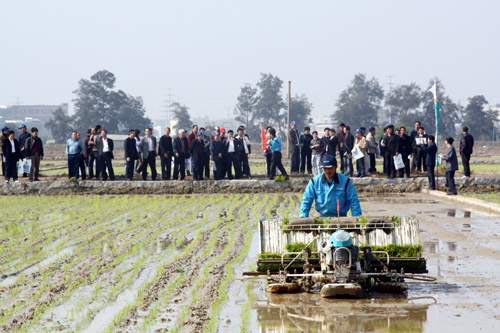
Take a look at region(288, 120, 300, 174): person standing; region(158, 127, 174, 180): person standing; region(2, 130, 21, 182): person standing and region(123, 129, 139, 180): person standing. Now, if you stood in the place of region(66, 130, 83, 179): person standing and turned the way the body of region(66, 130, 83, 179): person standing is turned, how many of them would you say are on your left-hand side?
3

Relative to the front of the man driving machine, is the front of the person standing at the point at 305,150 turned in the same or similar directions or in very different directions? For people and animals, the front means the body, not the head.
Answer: same or similar directions

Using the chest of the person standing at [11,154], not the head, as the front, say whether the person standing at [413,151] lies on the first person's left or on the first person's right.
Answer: on the first person's left

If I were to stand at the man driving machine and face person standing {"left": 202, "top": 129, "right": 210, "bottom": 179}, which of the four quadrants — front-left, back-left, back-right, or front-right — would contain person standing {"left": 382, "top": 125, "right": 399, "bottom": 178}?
front-right

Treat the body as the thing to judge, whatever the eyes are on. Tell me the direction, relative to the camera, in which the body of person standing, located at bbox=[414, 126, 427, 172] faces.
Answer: toward the camera

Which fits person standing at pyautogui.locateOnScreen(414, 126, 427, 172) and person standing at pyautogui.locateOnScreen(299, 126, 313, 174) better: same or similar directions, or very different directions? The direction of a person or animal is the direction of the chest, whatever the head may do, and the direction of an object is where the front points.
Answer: same or similar directions

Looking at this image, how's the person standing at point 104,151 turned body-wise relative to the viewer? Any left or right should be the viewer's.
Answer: facing the viewer

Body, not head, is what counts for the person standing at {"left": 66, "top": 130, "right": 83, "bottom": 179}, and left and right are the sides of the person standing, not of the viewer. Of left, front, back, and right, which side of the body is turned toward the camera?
front

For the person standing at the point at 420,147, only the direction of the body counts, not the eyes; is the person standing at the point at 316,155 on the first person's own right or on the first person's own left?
on the first person's own right

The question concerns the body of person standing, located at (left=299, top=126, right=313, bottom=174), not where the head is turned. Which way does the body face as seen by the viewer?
toward the camera

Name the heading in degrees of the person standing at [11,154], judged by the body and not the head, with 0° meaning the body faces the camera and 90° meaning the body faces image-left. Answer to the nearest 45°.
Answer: approximately 0°

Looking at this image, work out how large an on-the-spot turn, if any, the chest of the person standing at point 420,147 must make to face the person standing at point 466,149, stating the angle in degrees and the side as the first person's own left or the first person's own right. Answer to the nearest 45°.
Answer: approximately 90° to the first person's own left
